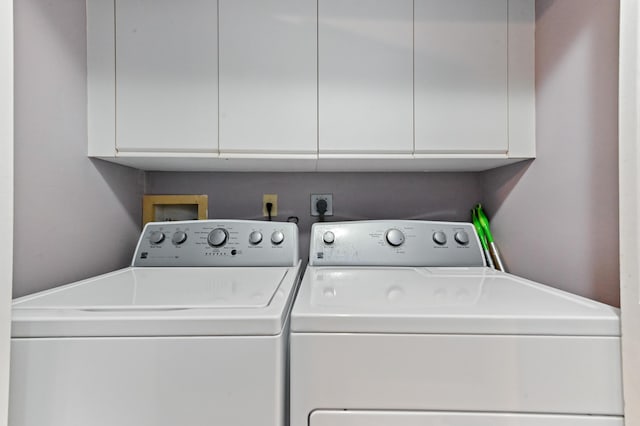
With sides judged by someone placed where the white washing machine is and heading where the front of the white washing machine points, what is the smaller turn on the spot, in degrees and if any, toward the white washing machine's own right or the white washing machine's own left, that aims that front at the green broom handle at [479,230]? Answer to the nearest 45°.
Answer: approximately 90° to the white washing machine's own left

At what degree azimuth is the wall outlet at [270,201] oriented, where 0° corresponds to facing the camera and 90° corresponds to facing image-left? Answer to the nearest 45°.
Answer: approximately 0°

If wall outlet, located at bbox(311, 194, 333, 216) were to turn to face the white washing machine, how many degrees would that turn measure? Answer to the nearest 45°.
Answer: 0° — it already faces it
